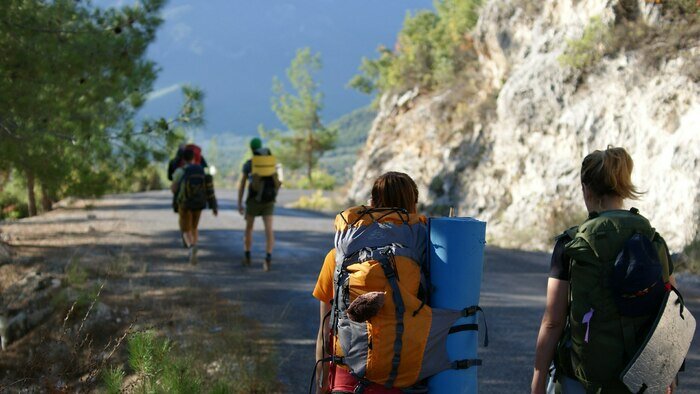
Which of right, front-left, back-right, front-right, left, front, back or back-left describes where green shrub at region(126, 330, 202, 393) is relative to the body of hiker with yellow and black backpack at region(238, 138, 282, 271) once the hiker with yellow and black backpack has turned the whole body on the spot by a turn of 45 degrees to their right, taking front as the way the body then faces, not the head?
back-right

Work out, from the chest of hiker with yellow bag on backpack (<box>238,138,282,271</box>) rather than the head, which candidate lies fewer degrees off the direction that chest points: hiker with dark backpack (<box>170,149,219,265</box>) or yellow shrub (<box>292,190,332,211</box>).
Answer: the yellow shrub

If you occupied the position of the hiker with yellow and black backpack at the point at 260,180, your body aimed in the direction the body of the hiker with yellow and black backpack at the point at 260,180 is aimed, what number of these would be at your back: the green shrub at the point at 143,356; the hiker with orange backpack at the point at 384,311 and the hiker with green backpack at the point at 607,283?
3

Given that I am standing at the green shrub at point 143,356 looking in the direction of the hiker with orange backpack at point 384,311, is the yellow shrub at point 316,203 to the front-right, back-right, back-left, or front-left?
back-left

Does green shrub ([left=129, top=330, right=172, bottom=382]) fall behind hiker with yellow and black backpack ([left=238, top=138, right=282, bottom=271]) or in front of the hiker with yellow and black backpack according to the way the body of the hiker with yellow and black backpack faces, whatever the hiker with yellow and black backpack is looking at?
behind

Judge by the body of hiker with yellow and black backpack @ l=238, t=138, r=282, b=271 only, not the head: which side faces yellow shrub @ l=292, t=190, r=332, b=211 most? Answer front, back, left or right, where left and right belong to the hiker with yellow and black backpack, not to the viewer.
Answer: front

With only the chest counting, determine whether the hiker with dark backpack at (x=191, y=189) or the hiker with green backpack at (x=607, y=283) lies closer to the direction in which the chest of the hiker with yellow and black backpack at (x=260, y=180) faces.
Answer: the hiker with dark backpack

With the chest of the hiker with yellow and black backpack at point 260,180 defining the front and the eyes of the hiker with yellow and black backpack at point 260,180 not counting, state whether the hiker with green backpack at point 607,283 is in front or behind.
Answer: behind

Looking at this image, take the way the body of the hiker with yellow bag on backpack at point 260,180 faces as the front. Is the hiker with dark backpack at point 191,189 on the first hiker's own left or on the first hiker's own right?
on the first hiker's own left

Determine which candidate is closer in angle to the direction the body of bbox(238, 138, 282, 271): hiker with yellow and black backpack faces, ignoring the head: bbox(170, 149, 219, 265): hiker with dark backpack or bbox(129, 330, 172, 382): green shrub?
the hiker with dark backpack

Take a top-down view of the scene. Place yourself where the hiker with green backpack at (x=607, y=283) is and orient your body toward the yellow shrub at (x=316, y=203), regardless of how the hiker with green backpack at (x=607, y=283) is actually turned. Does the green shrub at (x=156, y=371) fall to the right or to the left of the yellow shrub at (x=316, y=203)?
left

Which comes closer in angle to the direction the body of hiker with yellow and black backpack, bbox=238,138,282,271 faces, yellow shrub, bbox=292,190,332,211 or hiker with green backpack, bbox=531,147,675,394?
the yellow shrub

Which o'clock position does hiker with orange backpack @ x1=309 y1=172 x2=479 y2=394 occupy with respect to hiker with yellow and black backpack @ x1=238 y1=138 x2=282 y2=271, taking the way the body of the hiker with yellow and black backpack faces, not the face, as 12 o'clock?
The hiker with orange backpack is roughly at 6 o'clock from the hiker with yellow and black backpack.

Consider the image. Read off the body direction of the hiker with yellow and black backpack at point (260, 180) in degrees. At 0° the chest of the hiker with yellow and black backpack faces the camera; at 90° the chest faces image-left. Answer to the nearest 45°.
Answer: approximately 180°
